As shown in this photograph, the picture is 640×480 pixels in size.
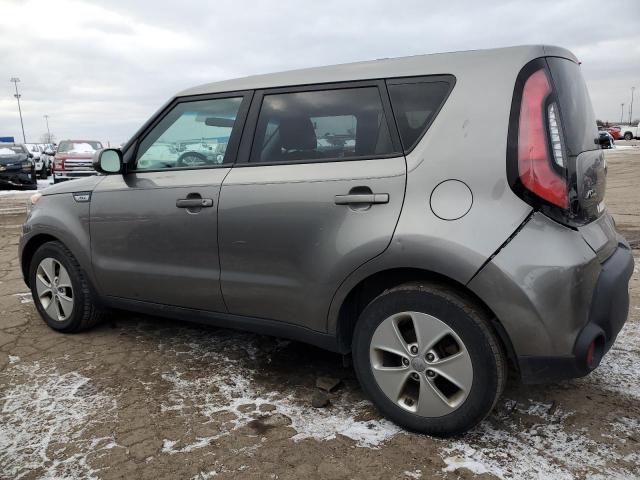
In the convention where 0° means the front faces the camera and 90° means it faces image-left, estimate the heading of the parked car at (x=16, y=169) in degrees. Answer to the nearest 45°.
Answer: approximately 0°

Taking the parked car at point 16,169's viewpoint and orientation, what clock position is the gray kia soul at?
The gray kia soul is roughly at 12 o'clock from the parked car.

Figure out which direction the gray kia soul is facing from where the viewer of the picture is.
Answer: facing away from the viewer and to the left of the viewer

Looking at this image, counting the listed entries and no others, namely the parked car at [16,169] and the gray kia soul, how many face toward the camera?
1

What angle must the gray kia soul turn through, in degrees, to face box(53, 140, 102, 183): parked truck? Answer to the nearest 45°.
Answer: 0° — it already faces it

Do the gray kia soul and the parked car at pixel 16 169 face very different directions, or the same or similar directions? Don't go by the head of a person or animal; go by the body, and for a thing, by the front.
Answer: very different directions
